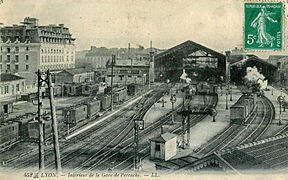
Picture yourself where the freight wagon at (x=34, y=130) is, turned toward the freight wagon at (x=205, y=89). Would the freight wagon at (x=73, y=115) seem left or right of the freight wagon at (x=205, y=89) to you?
left

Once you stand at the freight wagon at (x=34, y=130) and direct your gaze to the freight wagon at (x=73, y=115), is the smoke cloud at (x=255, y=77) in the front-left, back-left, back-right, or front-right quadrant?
front-right
